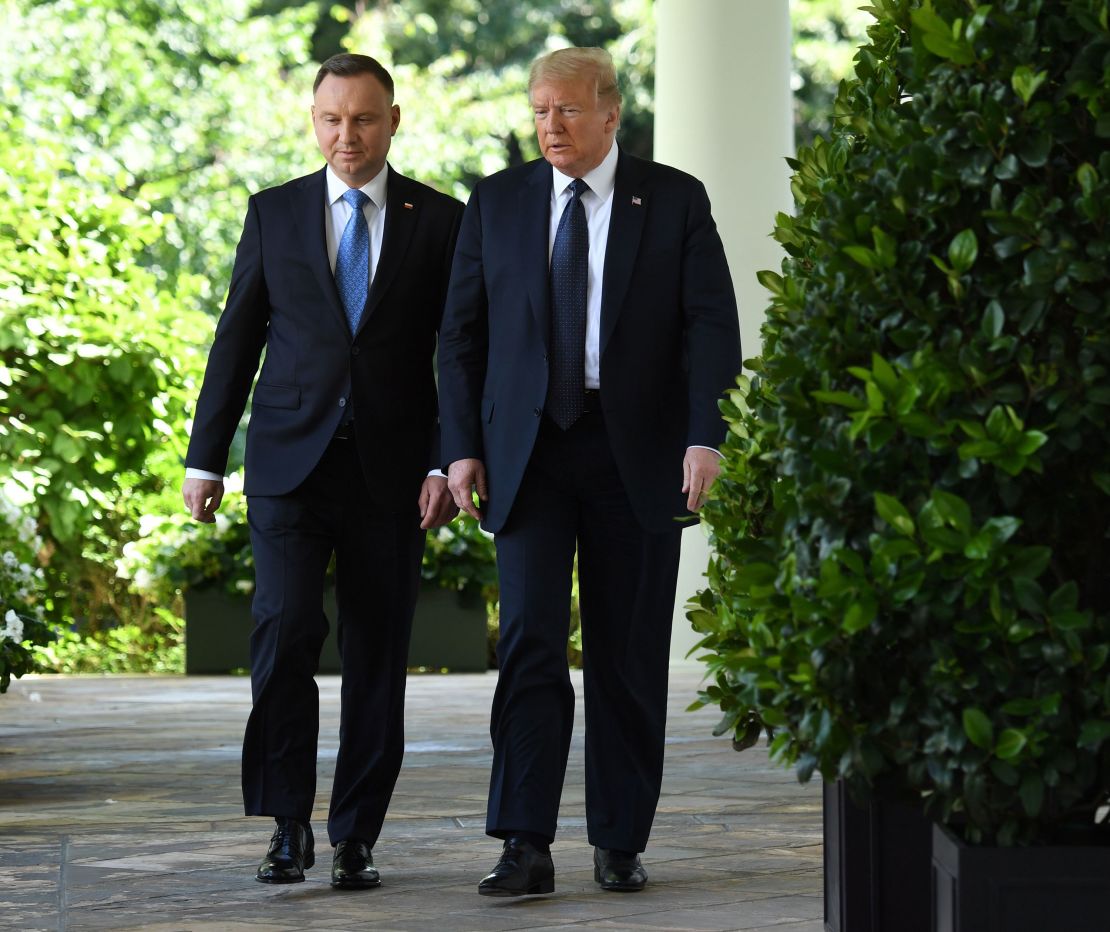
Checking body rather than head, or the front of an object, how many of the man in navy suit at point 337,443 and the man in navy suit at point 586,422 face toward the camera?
2

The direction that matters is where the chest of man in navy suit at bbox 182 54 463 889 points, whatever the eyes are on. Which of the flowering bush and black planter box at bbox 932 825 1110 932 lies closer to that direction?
the black planter box

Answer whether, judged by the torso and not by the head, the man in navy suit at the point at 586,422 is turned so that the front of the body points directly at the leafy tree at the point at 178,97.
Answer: no

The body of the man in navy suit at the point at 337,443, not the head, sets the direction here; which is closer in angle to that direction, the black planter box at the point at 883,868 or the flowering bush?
the black planter box

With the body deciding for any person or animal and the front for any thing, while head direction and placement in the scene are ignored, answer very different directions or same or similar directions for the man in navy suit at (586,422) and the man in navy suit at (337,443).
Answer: same or similar directions

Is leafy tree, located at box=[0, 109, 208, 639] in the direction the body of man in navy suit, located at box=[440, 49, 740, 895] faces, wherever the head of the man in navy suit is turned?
no

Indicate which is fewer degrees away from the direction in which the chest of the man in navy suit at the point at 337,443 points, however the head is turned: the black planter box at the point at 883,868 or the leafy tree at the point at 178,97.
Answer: the black planter box

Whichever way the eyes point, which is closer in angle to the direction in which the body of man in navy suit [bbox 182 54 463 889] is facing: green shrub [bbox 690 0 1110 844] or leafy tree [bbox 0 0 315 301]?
the green shrub

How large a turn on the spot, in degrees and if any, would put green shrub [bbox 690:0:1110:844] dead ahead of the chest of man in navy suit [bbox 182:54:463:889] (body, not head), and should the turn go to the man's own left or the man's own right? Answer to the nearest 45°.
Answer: approximately 45° to the man's own left

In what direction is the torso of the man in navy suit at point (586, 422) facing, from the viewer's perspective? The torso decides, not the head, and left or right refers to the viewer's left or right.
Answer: facing the viewer

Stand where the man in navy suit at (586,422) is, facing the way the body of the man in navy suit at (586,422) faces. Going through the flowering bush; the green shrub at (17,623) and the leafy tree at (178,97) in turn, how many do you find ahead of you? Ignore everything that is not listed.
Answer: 0

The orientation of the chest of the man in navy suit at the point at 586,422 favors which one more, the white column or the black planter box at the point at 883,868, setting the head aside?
the black planter box

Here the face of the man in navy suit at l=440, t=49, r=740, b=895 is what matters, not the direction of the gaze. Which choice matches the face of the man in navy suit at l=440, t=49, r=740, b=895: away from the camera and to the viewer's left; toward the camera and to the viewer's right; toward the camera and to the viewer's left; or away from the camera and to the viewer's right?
toward the camera and to the viewer's left
